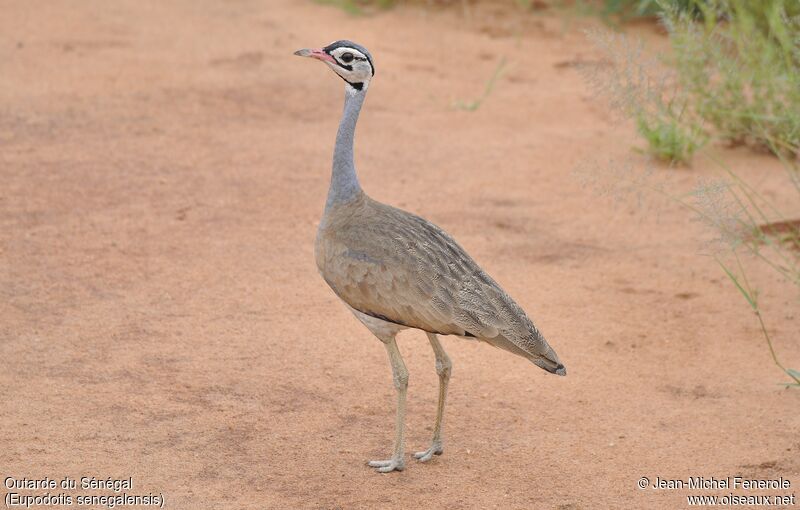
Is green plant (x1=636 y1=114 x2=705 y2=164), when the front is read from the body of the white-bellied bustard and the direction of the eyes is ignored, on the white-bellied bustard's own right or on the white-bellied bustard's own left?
on the white-bellied bustard's own right

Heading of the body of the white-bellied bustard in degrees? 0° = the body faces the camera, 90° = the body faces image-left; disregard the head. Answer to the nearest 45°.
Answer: approximately 90°

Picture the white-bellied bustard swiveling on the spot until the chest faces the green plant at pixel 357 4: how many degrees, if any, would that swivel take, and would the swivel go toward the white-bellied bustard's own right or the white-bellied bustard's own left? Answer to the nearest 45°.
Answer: approximately 90° to the white-bellied bustard's own right

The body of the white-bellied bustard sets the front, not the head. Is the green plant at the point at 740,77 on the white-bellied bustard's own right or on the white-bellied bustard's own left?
on the white-bellied bustard's own right
